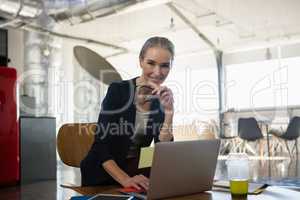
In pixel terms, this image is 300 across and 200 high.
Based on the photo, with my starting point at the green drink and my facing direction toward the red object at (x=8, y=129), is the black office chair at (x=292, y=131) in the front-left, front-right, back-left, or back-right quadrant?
front-right

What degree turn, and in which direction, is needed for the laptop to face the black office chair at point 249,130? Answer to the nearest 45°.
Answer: approximately 45° to its right

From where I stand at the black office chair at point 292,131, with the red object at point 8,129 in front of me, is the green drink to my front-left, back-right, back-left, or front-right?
front-left

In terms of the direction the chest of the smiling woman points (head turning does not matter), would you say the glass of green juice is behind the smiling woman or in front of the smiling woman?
in front

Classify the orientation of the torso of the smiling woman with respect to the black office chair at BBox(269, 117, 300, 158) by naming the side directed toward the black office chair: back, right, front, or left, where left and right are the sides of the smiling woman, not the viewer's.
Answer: left

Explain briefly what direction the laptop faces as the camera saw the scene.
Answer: facing away from the viewer and to the left of the viewer

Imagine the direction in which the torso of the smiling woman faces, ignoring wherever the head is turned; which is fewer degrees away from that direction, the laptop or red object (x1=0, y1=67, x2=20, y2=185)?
the laptop

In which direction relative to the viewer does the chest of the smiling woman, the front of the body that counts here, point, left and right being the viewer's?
facing the viewer and to the right of the viewer

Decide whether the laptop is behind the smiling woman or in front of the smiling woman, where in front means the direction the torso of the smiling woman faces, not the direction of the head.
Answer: in front

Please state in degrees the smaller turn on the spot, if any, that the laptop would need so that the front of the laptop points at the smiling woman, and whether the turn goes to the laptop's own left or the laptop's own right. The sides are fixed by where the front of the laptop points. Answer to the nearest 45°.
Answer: approximately 45° to the laptop's own right

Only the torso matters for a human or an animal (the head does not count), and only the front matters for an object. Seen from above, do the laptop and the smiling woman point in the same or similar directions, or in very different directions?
very different directions
